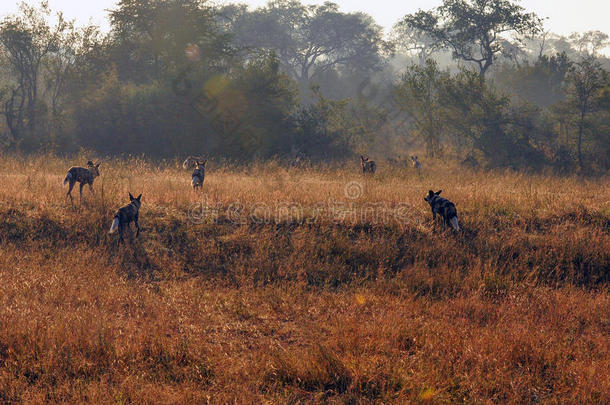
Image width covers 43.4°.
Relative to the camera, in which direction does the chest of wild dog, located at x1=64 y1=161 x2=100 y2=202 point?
to the viewer's right

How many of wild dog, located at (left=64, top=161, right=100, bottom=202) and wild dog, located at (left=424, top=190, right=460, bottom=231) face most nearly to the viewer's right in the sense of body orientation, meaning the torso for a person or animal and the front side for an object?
1

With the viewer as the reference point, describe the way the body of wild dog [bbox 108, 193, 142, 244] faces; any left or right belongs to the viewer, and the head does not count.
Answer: facing away from the viewer and to the right of the viewer

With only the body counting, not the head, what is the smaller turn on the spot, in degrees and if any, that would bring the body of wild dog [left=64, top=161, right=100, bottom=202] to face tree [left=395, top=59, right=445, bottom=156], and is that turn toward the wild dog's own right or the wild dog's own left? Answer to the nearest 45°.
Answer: approximately 45° to the wild dog's own left

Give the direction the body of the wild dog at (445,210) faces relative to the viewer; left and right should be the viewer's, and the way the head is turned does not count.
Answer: facing away from the viewer and to the left of the viewer

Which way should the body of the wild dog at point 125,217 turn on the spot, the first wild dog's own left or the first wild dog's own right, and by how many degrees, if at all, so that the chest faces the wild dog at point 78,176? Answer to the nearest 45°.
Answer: approximately 45° to the first wild dog's own left

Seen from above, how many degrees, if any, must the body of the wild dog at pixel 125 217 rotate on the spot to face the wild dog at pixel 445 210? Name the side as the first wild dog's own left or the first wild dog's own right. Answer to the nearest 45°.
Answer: approximately 45° to the first wild dog's own right

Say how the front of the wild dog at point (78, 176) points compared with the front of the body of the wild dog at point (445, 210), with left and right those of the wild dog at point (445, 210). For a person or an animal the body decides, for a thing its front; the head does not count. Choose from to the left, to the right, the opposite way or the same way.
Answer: to the right

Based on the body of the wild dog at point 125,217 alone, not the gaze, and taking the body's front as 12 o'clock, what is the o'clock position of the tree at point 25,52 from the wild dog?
The tree is roughly at 10 o'clock from the wild dog.

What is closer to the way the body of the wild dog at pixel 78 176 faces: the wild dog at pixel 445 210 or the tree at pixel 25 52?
the wild dog

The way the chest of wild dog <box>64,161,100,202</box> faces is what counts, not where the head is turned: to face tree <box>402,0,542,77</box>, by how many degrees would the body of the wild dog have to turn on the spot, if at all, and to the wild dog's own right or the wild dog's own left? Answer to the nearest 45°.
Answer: approximately 45° to the wild dog's own left
